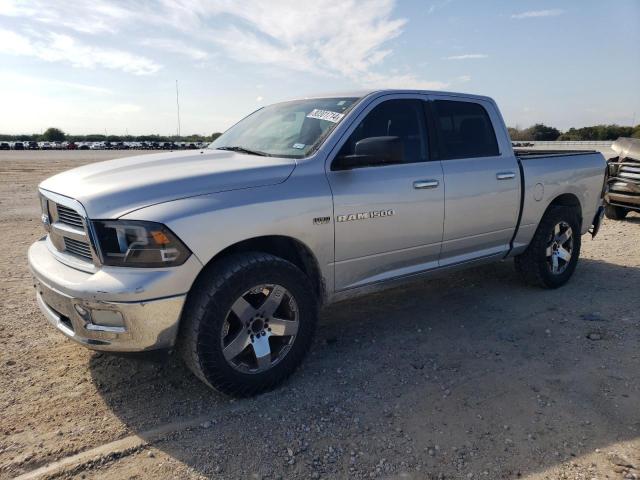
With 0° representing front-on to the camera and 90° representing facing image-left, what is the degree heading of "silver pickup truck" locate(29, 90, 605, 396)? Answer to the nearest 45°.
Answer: approximately 45°

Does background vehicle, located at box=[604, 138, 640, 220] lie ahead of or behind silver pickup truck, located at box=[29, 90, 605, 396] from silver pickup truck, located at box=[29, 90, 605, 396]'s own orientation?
behind
